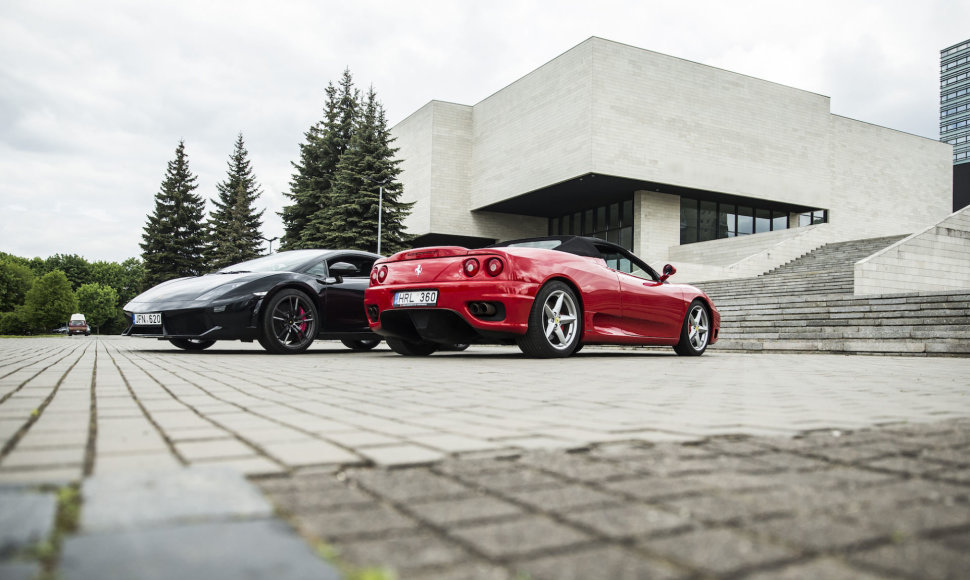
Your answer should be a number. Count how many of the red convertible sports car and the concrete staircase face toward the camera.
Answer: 1

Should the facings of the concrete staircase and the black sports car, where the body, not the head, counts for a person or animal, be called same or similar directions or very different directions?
same or similar directions

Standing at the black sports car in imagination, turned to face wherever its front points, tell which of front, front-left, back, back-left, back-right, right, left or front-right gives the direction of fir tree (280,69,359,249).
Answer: back-right

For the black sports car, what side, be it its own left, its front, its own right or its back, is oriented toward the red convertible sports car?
left

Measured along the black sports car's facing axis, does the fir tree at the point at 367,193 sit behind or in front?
behind

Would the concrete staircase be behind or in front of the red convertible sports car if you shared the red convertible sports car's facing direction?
in front

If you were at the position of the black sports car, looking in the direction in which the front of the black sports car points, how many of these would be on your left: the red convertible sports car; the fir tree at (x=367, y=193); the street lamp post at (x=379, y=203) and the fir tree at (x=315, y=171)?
1

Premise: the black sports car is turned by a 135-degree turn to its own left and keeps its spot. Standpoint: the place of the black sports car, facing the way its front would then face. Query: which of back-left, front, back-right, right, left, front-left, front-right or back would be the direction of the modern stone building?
front-left

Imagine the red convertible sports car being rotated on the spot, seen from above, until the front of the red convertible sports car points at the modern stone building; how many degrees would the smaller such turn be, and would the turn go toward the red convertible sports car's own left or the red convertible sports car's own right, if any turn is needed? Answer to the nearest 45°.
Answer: approximately 45° to the red convertible sports car's own left

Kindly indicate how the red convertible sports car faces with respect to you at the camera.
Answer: facing away from the viewer and to the right of the viewer

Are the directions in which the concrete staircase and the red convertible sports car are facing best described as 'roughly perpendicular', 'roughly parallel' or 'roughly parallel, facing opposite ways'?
roughly parallel, facing opposite ways

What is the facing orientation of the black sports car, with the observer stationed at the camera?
facing the viewer and to the left of the viewer

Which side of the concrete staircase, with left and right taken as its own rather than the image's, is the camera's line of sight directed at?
front

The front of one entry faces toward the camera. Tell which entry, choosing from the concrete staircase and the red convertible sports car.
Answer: the concrete staircase

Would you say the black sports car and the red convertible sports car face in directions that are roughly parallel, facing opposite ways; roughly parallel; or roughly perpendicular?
roughly parallel, facing opposite ways

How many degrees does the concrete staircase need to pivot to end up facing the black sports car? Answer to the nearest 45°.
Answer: approximately 45° to its right

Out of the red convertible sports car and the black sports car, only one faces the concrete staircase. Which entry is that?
the red convertible sports car
